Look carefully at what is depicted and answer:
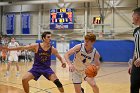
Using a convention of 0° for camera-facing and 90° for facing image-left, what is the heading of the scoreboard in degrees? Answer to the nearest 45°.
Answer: approximately 0°

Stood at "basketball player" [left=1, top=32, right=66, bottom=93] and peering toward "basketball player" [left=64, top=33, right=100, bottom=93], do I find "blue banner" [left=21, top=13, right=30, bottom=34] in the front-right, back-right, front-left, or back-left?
back-left

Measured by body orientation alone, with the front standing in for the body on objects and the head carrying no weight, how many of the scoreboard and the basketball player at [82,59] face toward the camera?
2

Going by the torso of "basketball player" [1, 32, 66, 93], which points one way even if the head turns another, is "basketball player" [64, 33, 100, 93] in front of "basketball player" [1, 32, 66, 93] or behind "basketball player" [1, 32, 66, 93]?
in front

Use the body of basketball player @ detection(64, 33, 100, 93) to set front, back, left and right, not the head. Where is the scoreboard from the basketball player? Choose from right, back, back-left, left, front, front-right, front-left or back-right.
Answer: back

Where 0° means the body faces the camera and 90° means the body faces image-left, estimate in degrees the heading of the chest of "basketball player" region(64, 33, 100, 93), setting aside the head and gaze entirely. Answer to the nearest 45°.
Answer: approximately 0°

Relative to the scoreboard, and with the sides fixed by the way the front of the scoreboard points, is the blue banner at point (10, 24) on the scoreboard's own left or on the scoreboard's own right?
on the scoreboard's own right
